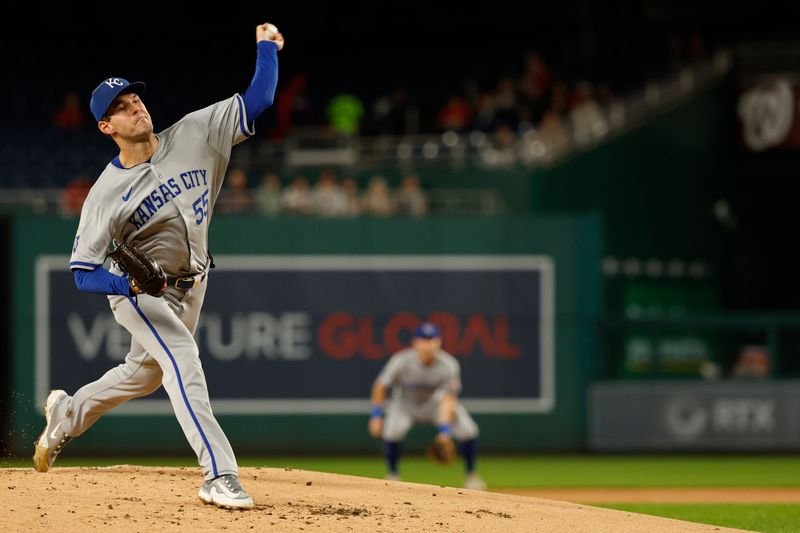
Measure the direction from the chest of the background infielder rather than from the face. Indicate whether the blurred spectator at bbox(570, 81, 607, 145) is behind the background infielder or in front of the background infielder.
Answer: behind

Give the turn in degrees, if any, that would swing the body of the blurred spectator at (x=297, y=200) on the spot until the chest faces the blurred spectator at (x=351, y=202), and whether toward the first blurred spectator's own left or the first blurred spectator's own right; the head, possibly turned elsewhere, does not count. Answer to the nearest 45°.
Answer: approximately 90° to the first blurred spectator's own left

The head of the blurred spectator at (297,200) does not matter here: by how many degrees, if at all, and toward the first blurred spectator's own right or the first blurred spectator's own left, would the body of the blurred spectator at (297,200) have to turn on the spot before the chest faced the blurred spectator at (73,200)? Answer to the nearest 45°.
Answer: approximately 90° to the first blurred spectator's own right

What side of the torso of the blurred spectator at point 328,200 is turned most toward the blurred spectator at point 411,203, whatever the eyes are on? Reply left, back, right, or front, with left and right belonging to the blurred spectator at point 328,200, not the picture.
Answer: left

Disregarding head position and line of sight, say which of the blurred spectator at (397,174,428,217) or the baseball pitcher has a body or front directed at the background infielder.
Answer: the blurred spectator

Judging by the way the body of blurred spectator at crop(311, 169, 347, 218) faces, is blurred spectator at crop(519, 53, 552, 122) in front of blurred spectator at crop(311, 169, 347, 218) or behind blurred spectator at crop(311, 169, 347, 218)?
behind

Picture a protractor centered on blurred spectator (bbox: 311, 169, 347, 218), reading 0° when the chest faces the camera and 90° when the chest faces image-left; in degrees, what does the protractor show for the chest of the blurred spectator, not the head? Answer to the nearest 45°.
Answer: approximately 0°

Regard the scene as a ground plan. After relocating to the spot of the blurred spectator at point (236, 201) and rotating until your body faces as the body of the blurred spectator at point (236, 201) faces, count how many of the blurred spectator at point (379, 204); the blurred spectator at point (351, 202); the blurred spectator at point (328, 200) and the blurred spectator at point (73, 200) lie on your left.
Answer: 3

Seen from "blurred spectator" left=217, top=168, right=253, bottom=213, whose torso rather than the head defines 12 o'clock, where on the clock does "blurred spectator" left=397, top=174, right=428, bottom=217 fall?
"blurred spectator" left=397, top=174, right=428, bottom=217 is roughly at 9 o'clock from "blurred spectator" left=217, top=168, right=253, bottom=213.

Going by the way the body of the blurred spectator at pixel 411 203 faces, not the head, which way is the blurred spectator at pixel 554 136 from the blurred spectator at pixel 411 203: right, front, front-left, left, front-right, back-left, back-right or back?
back-left
